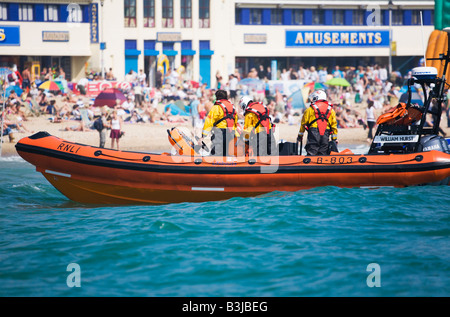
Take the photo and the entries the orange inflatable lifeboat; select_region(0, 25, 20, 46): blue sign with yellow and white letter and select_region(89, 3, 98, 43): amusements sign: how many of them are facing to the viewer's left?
1

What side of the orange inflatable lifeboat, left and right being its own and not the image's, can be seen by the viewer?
left

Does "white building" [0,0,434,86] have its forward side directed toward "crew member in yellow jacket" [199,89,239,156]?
yes

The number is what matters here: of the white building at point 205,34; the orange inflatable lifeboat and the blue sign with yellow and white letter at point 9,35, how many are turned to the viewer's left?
1

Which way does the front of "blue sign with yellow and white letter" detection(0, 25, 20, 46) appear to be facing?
toward the camera

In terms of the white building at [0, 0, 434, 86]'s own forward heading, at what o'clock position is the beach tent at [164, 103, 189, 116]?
The beach tent is roughly at 12 o'clock from the white building.

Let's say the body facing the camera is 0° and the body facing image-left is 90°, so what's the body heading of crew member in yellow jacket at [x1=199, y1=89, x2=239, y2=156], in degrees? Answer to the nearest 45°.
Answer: approximately 135°

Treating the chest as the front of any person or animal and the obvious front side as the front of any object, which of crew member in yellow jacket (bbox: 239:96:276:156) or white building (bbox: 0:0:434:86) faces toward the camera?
the white building

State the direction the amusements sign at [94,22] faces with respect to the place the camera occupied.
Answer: facing the viewer

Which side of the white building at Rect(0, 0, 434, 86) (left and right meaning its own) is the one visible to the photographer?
front

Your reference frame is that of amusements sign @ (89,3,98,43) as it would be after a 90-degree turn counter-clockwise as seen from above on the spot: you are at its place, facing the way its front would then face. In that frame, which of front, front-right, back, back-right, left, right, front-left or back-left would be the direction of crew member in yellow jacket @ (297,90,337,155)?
right

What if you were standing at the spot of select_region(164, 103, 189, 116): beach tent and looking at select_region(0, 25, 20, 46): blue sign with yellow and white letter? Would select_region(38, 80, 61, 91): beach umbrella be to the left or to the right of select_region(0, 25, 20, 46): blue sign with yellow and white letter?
left

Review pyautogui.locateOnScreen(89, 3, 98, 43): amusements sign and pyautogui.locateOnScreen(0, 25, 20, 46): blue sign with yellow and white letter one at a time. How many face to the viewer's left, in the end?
0

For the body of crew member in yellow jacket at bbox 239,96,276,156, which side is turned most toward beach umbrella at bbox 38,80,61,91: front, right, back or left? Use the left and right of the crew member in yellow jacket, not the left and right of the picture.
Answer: front

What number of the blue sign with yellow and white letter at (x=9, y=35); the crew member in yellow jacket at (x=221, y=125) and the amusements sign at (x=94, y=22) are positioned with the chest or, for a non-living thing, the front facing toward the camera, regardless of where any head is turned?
2

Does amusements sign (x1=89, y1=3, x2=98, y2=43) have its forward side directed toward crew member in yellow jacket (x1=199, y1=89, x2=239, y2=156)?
yes

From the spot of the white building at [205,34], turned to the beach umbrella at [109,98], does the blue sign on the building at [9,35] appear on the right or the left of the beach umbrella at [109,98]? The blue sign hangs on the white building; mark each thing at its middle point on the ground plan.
right
